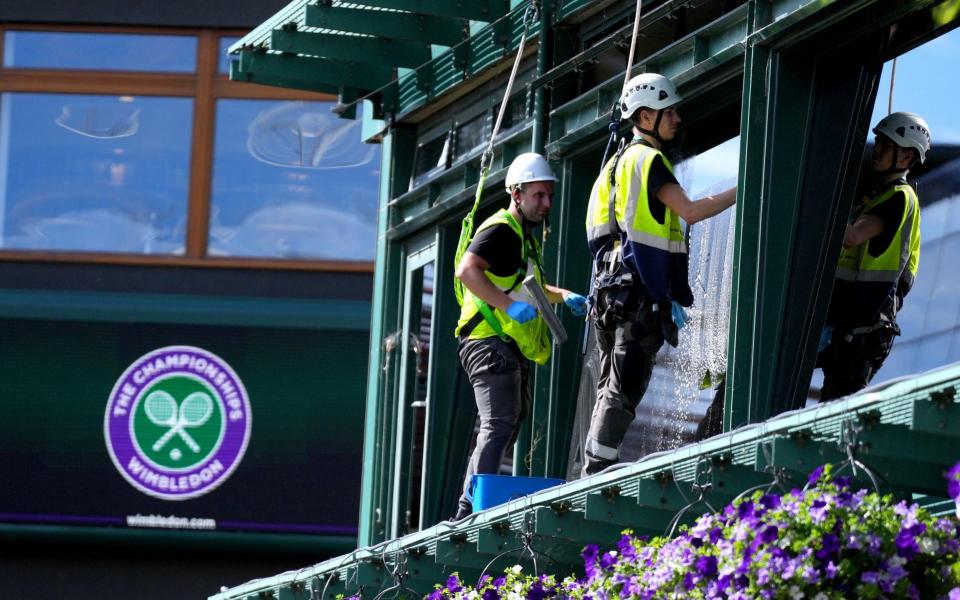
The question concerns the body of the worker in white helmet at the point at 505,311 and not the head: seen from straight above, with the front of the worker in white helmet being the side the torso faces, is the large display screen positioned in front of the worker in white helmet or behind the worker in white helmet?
behind

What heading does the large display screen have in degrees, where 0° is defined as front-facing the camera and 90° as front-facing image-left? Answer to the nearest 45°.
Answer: approximately 0°

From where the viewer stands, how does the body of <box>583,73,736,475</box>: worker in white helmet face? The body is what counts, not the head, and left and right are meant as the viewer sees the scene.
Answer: facing away from the viewer and to the right of the viewer

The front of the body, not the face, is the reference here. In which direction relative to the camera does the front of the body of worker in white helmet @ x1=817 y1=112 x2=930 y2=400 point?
to the viewer's left
